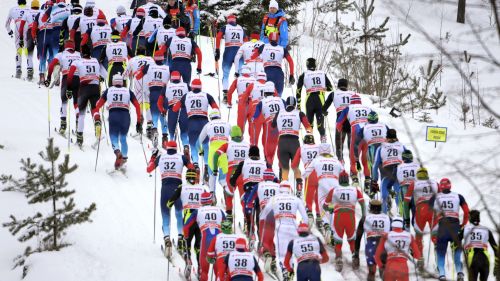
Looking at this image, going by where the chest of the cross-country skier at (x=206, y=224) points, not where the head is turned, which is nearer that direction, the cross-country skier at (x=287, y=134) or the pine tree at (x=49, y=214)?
the cross-country skier

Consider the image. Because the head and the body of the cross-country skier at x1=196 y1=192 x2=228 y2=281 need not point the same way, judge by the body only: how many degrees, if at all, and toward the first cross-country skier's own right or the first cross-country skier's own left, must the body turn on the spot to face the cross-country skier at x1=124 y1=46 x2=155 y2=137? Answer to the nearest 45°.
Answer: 0° — they already face them

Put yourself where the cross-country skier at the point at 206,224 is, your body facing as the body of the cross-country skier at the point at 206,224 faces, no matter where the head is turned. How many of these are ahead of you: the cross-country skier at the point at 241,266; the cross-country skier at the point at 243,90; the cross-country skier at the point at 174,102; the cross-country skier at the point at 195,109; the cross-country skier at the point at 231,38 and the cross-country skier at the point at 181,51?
5

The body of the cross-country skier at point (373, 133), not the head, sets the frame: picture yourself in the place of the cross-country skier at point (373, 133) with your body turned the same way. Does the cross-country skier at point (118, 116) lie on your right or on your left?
on your left

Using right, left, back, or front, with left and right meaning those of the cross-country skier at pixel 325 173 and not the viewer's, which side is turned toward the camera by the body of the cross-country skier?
back

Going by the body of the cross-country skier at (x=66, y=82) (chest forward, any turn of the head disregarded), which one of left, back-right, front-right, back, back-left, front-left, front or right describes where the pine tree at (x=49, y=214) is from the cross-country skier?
back

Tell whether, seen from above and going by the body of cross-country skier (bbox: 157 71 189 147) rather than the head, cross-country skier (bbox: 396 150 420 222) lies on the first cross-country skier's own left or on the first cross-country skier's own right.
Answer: on the first cross-country skier's own right

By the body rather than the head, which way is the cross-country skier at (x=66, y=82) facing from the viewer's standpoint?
away from the camera

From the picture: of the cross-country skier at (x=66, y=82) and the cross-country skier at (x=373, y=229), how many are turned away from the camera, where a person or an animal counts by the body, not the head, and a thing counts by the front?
2

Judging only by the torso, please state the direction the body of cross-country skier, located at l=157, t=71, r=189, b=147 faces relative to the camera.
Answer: away from the camera

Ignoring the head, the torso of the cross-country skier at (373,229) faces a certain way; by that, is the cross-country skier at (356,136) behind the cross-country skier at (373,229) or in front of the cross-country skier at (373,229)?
in front

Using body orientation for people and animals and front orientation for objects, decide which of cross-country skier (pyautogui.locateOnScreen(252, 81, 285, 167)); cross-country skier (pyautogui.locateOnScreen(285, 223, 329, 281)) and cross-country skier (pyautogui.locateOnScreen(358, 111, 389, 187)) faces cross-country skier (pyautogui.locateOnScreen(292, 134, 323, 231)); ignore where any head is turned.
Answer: cross-country skier (pyautogui.locateOnScreen(285, 223, 329, 281))

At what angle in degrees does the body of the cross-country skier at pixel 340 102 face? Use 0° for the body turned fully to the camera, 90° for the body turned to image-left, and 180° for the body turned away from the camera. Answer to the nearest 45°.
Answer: approximately 180°

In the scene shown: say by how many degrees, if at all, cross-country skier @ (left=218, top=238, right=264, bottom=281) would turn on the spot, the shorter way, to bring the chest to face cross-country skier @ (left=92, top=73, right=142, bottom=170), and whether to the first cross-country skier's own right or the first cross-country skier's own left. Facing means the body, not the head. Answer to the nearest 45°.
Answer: approximately 45° to the first cross-country skier's own left

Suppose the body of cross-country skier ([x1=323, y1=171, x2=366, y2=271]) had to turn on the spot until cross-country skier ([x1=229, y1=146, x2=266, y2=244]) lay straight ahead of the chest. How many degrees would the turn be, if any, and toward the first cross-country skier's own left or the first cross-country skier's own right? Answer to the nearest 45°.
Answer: approximately 90° to the first cross-country skier's own left

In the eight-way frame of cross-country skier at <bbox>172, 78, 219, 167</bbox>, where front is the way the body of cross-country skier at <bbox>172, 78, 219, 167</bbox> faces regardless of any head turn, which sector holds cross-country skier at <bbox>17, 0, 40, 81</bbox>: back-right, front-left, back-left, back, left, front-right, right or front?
front-left

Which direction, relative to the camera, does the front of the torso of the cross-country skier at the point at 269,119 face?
away from the camera

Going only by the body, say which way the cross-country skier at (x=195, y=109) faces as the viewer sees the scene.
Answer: away from the camera

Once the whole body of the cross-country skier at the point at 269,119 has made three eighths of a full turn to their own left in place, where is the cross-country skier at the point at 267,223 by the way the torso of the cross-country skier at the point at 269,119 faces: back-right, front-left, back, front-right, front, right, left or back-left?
front-left
